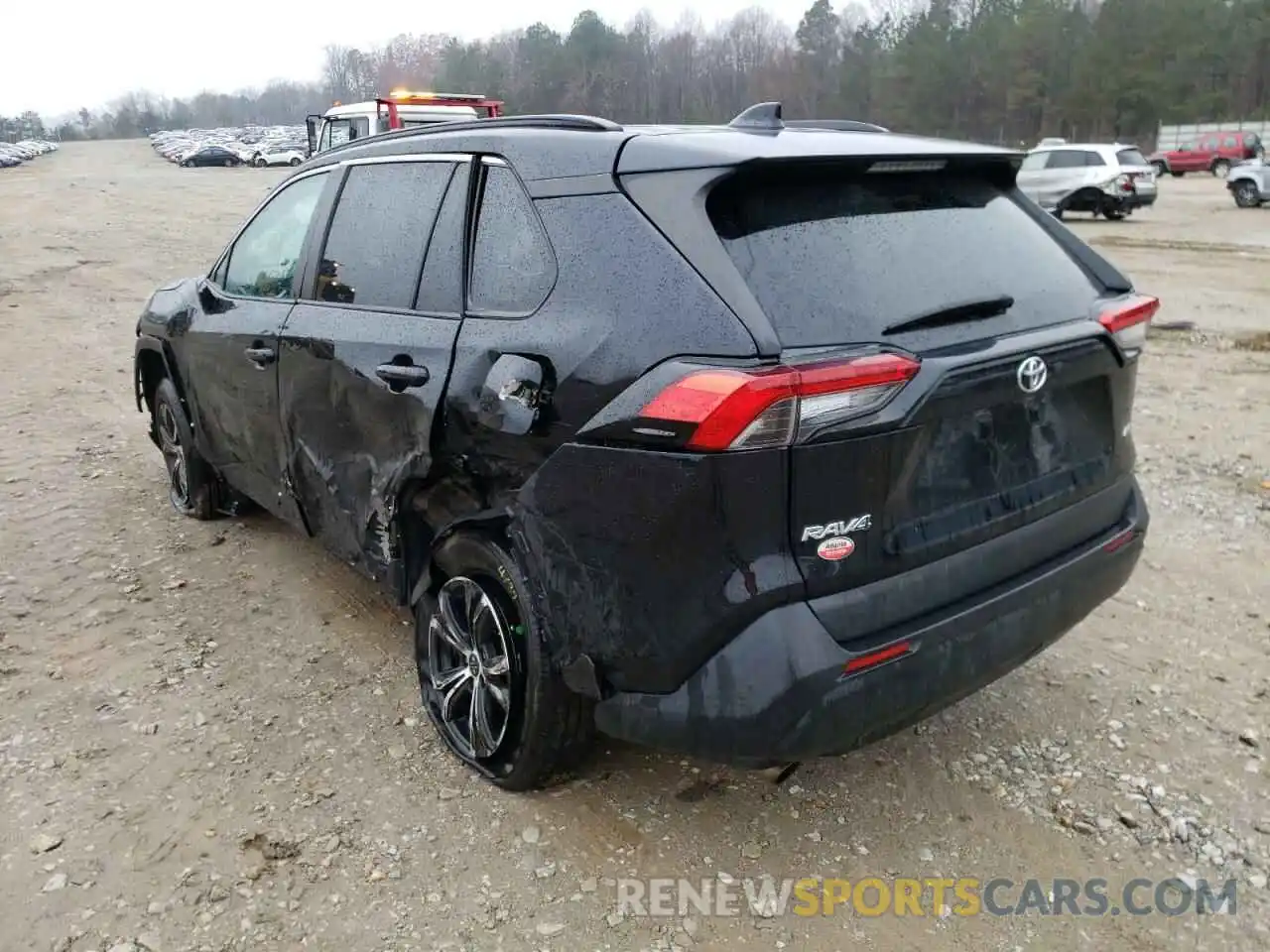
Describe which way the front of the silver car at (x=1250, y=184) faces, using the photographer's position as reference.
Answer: facing to the left of the viewer

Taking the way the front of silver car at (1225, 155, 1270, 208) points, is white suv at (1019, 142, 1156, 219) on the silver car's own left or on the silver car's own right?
on the silver car's own left

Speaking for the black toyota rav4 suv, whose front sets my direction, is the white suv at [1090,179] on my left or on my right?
on my right

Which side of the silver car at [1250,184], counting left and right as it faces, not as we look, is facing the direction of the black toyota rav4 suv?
left

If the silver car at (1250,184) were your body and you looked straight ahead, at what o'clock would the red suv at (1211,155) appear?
The red suv is roughly at 3 o'clock from the silver car.

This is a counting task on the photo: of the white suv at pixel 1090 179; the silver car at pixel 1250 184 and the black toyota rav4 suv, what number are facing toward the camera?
0

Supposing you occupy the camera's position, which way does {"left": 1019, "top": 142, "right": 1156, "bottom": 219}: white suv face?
facing away from the viewer and to the left of the viewer

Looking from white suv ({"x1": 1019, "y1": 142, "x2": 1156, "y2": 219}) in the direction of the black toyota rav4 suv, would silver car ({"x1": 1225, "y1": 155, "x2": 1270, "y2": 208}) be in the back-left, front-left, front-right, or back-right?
back-left

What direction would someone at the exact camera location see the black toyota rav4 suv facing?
facing away from the viewer and to the left of the viewer

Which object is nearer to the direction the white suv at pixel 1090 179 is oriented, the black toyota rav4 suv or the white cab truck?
the white cab truck

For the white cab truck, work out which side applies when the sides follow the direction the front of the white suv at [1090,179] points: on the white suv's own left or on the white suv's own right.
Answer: on the white suv's own left

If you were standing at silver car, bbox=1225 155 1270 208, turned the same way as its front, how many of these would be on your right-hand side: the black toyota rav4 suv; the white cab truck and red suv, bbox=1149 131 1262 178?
1

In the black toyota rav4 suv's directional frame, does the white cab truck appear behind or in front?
in front

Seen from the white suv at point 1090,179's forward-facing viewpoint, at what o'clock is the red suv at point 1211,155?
The red suv is roughly at 2 o'clock from the white suv.

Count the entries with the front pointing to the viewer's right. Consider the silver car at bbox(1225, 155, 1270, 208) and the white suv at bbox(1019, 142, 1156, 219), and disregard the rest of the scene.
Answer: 0

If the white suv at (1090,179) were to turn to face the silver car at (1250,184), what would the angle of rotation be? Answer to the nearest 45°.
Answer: approximately 90° to its right
